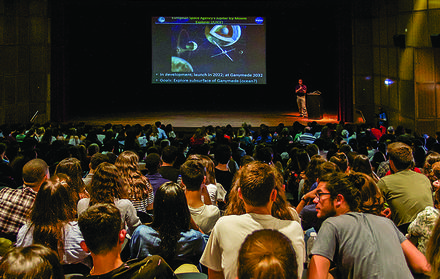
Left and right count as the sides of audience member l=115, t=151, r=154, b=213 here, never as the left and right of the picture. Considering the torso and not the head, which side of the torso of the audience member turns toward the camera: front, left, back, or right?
back

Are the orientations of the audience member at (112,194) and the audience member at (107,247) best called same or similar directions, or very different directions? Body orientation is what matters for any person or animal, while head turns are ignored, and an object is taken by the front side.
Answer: same or similar directions

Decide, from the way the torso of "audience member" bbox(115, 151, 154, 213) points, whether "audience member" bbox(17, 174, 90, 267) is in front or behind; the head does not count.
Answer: behind

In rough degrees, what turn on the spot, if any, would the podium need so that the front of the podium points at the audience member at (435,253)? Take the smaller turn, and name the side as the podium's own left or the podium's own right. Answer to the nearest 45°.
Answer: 0° — it already faces them

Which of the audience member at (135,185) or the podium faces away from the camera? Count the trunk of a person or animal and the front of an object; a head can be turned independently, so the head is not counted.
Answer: the audience member

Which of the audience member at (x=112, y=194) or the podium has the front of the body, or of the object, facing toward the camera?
the podium

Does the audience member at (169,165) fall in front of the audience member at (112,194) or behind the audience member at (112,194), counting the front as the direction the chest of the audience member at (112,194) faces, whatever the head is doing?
in front

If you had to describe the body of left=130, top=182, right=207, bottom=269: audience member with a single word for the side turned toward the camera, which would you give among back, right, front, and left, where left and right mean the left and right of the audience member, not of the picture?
back

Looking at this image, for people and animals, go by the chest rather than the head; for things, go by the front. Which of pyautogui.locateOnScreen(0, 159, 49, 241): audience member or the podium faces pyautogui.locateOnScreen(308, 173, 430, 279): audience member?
the podium

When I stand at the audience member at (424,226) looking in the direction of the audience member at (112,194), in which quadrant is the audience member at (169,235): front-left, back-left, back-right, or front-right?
front-left

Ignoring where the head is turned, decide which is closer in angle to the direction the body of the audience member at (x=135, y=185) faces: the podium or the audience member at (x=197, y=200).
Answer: the podium

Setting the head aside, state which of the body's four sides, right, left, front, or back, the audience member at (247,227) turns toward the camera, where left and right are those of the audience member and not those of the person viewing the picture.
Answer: back

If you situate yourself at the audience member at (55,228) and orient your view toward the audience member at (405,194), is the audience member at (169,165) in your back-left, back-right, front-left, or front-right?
front-left

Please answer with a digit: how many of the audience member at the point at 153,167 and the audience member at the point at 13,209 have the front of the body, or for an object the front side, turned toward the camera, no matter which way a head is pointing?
0

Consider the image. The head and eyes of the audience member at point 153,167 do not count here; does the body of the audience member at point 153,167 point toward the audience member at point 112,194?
no

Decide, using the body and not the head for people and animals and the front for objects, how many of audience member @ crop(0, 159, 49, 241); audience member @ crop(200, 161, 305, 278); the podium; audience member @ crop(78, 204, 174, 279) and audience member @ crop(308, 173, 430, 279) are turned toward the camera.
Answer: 1

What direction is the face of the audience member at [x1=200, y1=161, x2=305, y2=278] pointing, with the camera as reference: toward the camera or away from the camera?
away from the camera

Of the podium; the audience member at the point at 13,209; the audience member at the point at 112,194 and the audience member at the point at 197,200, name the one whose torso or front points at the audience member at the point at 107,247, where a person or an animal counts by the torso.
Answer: the podium

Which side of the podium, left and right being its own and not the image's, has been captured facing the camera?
front
